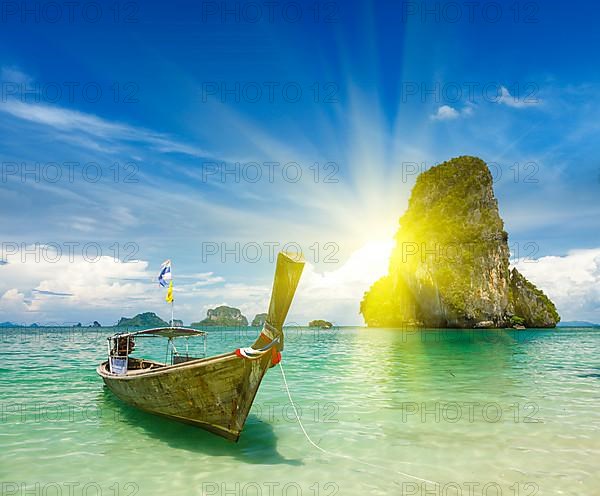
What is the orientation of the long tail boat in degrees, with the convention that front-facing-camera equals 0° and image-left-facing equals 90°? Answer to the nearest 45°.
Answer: approximately 315°
